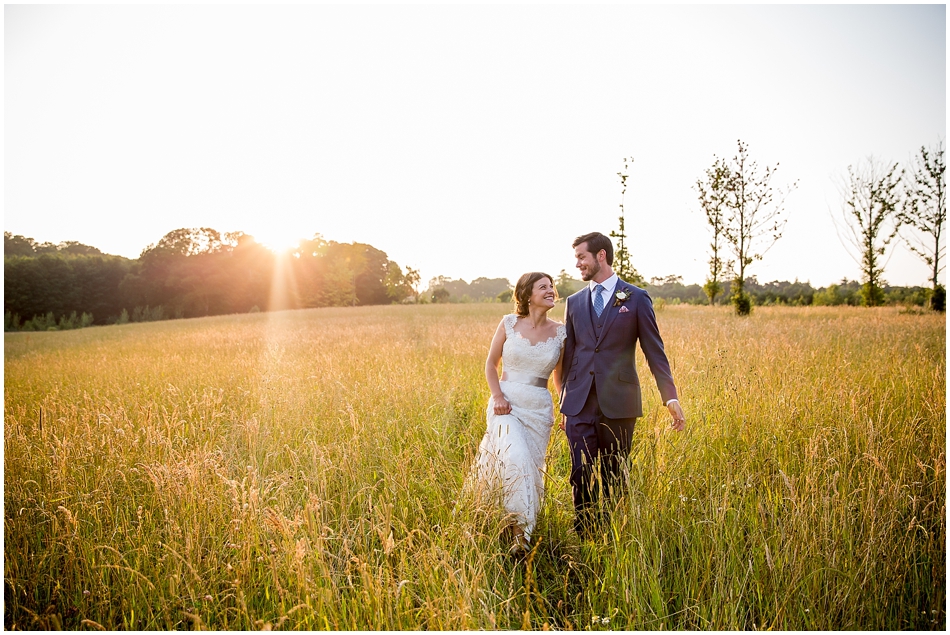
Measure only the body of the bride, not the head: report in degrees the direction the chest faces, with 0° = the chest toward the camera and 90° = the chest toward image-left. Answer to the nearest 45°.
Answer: approximately 0°
